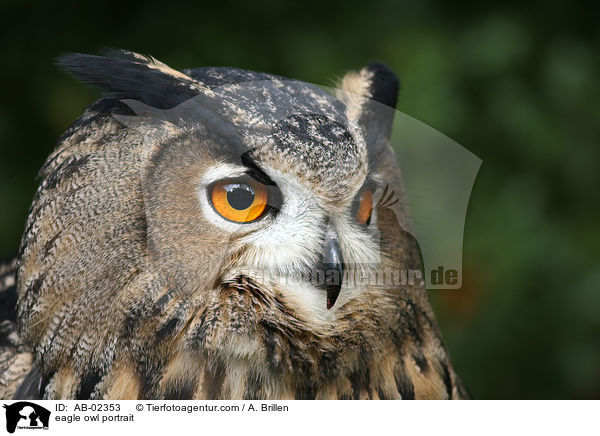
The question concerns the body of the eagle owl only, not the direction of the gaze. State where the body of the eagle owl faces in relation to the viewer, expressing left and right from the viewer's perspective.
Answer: facing the viewer and to the right of the viewer
